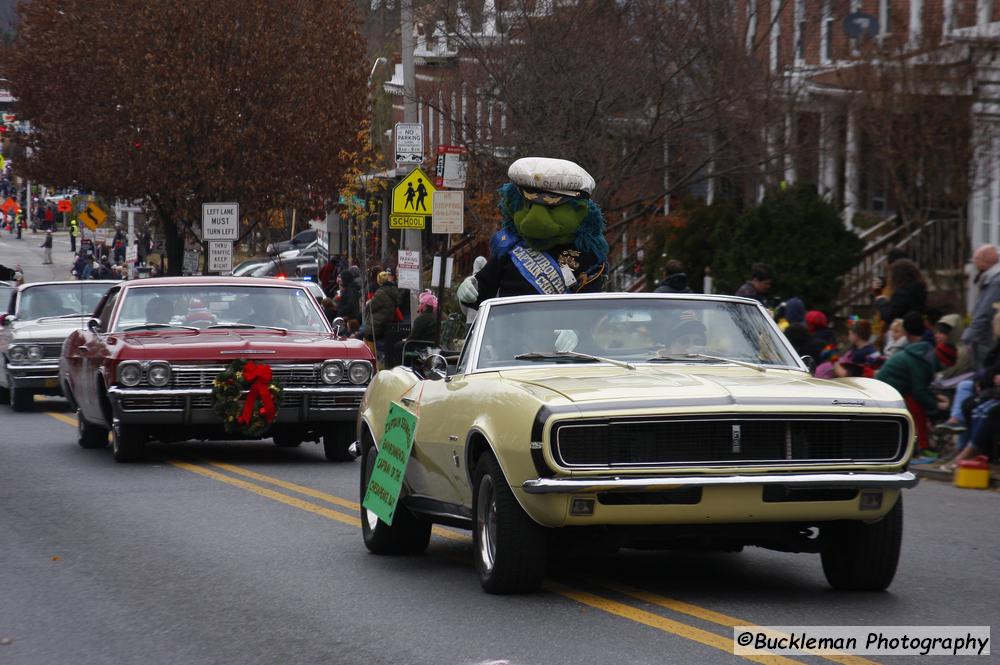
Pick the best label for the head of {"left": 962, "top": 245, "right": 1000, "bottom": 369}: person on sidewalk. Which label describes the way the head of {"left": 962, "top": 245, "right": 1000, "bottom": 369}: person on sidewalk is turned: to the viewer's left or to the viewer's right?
to the viewer's left

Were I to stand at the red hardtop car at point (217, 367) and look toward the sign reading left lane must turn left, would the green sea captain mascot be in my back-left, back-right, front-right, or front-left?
back-right

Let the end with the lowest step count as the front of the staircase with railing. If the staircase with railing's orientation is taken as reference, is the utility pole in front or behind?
in front

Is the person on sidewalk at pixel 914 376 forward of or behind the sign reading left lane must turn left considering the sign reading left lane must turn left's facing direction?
forward

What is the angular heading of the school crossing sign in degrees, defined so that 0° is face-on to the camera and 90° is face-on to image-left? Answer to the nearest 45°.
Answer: approximately 0°

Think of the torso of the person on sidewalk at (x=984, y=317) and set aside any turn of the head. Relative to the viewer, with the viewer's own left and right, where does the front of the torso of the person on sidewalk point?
facing to the left of the viewer

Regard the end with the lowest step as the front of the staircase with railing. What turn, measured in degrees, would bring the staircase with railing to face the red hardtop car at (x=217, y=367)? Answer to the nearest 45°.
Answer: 0° — it already faces it

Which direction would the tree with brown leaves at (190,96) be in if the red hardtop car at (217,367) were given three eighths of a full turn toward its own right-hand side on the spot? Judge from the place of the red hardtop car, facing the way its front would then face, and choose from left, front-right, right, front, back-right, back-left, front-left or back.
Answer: front-right

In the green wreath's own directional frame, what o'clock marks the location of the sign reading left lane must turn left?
The sign reading left lane must turn left is roughly at 6 o'clock from the green wreath.

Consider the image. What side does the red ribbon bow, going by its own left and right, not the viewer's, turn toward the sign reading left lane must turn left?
back

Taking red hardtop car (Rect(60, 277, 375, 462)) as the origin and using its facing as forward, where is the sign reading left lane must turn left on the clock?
The sign reading left lane must turn left is roughly at 6 o'clock from the red hardtop car.
